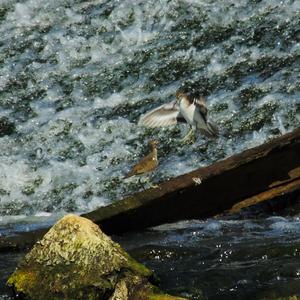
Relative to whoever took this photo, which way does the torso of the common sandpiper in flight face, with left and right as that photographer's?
facing the viewer and to the left of the viewer
